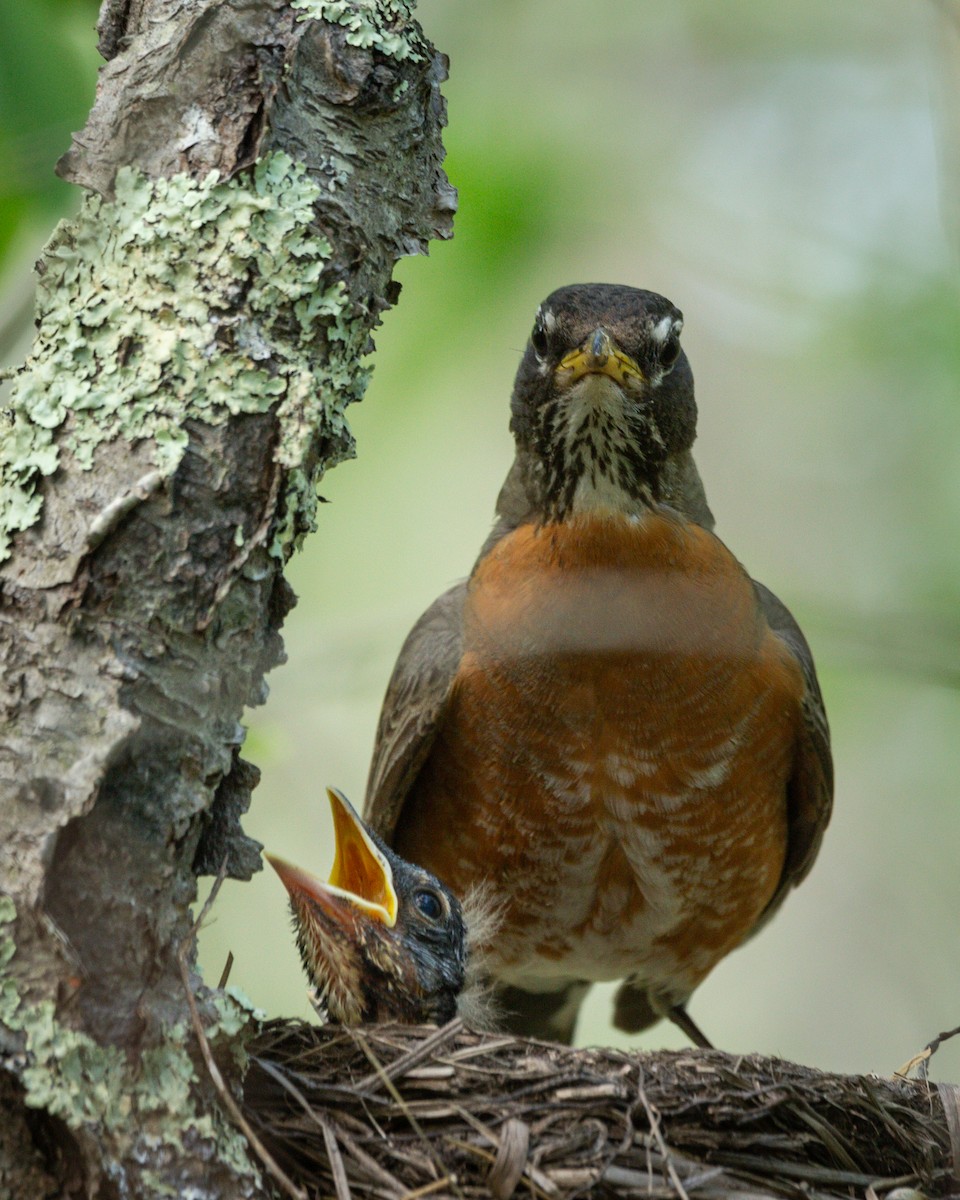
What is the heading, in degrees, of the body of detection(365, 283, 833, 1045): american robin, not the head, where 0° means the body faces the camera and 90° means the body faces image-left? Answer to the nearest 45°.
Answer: approximately 0°
